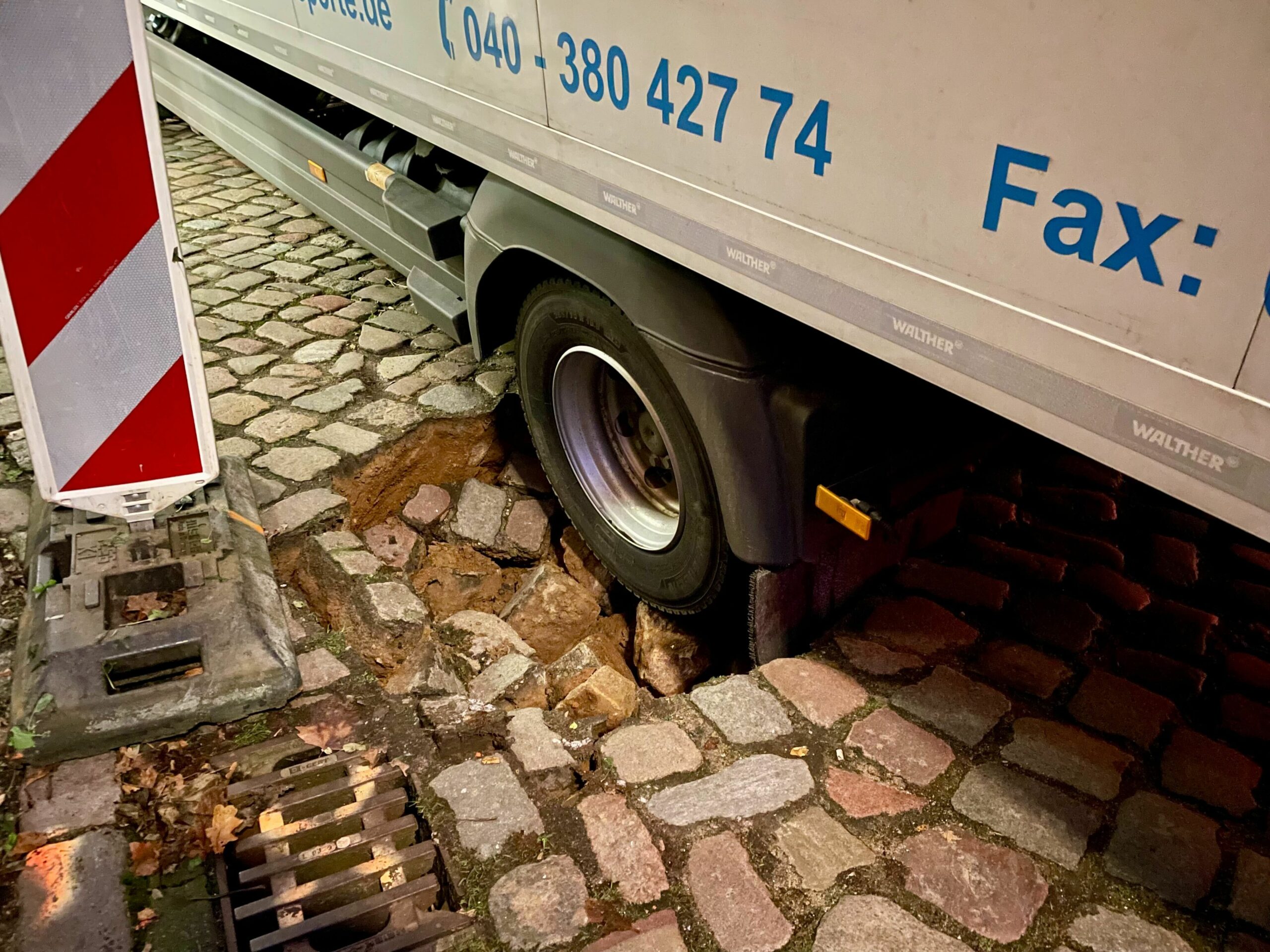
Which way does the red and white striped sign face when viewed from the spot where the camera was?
facing the viewer

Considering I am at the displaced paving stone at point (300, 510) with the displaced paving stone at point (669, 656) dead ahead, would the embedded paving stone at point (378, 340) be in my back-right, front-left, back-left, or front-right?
back-left

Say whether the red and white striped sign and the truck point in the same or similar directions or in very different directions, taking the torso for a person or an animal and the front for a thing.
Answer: very different directions

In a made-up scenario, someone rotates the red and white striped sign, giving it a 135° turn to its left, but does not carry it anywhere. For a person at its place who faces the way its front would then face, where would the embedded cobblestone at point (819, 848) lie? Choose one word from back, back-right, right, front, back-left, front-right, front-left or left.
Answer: right

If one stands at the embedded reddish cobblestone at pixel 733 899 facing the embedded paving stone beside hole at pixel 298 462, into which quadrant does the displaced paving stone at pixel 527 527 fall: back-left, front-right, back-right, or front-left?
front-right

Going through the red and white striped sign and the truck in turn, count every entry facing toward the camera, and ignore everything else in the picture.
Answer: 1

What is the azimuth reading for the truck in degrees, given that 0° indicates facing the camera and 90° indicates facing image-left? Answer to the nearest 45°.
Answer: approximately 135°

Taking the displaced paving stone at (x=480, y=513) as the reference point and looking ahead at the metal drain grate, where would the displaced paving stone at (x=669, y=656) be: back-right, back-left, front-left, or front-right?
front-left
